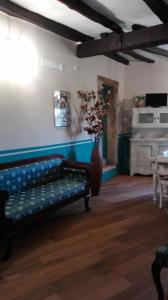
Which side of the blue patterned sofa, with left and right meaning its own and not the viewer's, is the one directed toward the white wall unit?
left

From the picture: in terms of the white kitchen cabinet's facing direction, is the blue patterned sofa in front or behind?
in front

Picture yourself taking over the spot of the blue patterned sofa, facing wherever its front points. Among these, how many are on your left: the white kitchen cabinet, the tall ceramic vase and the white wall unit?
3

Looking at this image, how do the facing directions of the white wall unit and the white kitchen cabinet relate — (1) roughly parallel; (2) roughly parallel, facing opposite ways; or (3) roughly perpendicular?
roughly parallel

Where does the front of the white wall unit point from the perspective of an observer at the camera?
facing the viewer

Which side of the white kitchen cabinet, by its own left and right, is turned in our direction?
front

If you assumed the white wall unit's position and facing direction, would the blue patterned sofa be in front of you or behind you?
in front

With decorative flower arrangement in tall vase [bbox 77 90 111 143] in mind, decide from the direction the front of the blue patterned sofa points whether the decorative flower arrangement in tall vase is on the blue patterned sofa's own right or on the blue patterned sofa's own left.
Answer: on the blue patterned sofa's own left

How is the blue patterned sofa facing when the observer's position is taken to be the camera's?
facing the viewer and to the right of the viewer

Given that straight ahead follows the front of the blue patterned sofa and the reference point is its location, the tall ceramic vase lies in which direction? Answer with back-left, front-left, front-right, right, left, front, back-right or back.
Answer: left

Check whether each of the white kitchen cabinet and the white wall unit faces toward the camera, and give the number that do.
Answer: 2

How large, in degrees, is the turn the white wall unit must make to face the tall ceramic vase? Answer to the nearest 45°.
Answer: approximately 45° to its right
